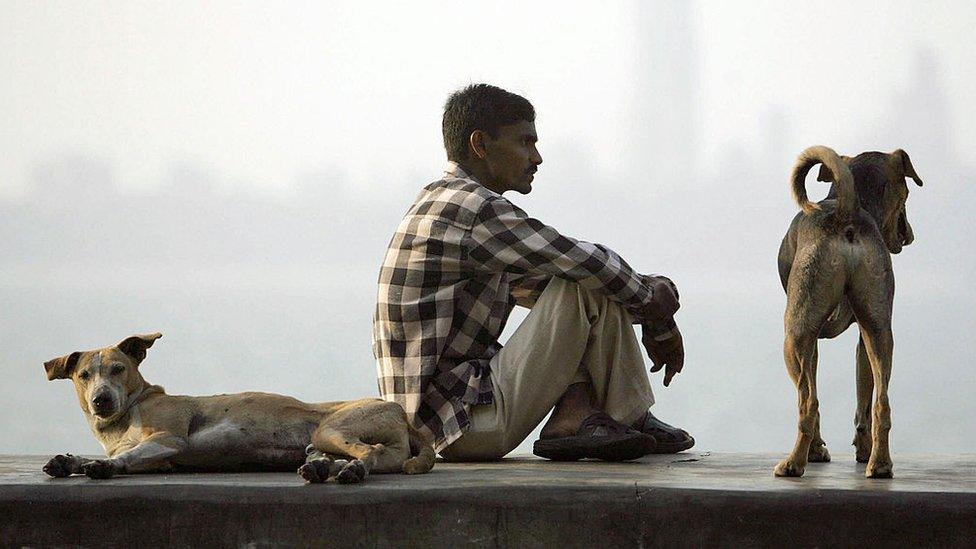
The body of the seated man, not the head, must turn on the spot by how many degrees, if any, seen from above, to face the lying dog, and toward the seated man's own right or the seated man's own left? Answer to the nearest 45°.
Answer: approximately 135° to the seated man's own right

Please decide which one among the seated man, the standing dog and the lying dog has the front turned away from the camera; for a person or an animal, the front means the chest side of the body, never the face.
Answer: the standing dog

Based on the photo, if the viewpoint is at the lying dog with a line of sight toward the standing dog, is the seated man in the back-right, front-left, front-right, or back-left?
front-left

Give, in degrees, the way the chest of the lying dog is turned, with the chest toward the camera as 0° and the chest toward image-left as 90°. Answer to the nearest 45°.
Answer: approximately 90°

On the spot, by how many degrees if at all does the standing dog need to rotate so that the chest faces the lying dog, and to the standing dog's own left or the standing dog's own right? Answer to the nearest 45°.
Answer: approximately 90° to the standing dog's own left

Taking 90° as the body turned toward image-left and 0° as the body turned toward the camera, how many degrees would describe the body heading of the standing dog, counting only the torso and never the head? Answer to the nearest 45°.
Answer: approximately 180°

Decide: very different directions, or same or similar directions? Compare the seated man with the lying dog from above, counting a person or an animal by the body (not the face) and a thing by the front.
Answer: very different directions

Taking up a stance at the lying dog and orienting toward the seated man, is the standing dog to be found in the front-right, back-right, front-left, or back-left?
front-right

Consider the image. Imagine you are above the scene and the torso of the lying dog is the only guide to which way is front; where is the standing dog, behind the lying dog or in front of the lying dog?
behind

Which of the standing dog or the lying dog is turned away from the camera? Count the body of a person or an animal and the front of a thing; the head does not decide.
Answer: the standing dog

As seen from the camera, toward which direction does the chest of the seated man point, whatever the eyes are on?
to the viewer's right

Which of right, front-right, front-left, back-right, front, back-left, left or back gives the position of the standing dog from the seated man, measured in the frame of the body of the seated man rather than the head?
front-right

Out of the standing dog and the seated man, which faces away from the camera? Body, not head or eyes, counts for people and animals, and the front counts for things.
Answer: the standing dog

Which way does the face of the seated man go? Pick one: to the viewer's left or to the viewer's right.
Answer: to the viewer's right

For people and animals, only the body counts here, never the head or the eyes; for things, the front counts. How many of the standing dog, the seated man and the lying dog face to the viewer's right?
1
